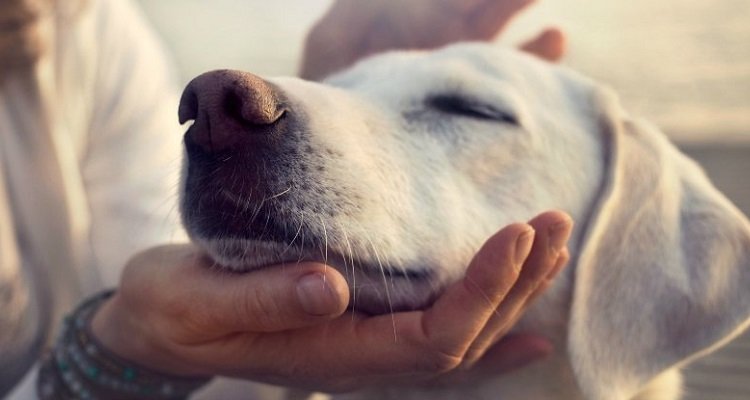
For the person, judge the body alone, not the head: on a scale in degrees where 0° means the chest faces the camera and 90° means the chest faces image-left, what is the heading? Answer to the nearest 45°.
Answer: approximately 315°
